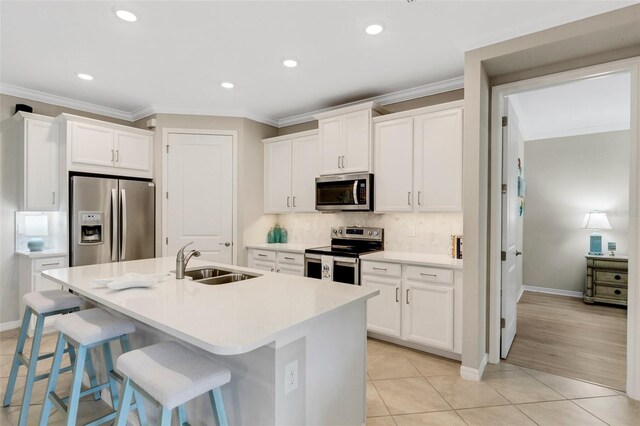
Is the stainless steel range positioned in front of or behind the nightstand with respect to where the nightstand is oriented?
in front

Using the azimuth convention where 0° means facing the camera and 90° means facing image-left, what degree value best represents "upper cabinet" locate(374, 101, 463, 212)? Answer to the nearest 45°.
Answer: approximately 45°

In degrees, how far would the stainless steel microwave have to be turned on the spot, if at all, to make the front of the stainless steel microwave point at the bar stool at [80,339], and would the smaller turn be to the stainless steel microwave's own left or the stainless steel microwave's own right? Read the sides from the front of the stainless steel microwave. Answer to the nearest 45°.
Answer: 0° — it already faces it

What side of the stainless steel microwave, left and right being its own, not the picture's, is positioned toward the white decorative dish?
front

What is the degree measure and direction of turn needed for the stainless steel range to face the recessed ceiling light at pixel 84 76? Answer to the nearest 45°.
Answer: approximately 45° to its right

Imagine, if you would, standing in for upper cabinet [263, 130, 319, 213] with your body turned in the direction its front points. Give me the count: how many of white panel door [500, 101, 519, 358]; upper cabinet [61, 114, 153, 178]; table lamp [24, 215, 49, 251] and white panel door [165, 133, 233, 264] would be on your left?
1

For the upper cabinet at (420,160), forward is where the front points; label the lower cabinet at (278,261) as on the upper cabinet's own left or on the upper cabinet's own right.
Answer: on the upper cabinet's own right

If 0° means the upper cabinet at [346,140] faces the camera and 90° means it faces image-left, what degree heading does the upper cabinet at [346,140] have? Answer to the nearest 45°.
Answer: approximately 45°

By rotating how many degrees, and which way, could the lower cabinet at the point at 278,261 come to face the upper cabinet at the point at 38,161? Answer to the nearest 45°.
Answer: approximately 45° to its right

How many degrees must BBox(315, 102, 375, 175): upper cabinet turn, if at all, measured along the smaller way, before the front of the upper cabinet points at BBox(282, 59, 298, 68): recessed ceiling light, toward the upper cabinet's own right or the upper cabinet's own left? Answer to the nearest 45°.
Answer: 0° — it already faces it

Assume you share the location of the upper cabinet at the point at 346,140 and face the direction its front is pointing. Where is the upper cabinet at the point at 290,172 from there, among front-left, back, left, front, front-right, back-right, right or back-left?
right

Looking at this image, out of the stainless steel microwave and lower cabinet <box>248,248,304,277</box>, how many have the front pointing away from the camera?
0
